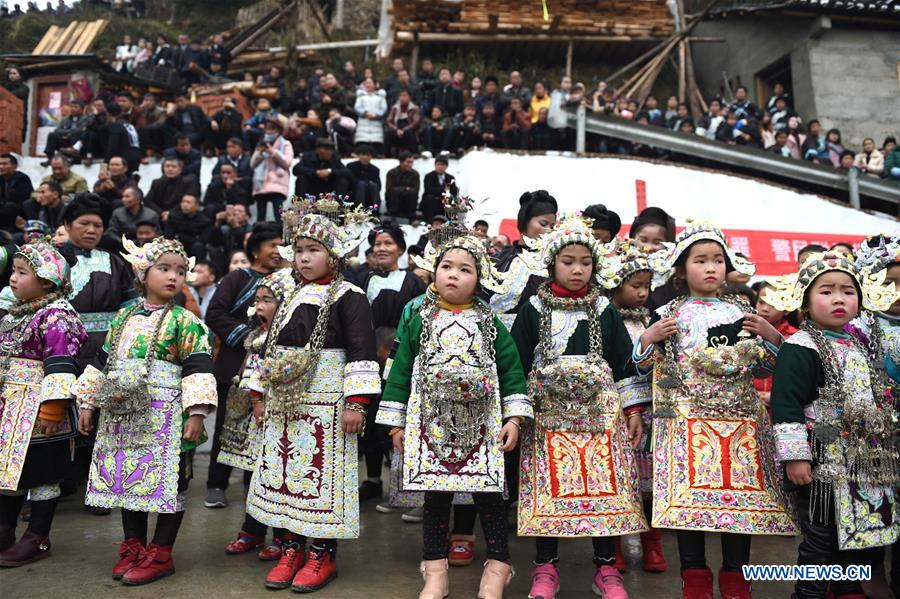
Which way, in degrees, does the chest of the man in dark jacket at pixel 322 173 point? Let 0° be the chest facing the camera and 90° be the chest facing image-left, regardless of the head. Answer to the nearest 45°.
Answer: approximately 0°

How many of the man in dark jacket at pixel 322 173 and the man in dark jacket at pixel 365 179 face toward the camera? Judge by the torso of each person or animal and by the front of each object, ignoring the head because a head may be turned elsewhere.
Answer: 2

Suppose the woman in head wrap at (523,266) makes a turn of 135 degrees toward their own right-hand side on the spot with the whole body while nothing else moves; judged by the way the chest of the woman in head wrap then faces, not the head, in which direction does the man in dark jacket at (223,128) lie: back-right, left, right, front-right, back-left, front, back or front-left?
front-right

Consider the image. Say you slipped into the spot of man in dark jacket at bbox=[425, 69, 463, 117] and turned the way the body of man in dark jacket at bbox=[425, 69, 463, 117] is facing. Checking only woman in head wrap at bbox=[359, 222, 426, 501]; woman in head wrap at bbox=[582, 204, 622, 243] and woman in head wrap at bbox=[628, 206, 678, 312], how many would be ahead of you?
3

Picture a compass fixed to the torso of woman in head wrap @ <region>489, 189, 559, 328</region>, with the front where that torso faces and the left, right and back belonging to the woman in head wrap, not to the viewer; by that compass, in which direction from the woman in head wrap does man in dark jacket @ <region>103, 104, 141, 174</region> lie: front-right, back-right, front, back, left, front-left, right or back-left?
back

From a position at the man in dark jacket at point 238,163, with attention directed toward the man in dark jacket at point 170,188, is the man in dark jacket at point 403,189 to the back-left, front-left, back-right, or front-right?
back-left
